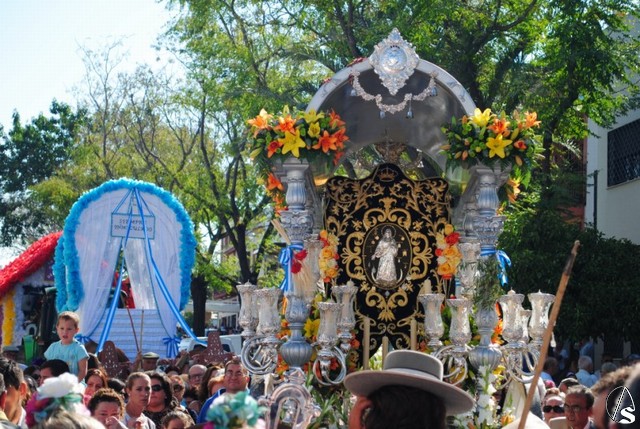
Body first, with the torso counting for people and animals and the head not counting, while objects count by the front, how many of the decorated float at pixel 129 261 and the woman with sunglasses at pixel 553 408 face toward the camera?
2

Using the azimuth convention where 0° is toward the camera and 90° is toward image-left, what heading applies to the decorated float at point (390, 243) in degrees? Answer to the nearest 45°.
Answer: approximately 0°

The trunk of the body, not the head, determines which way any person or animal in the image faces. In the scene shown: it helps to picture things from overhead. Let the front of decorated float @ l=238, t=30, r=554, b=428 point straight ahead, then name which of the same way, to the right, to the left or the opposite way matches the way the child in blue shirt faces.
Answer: the same way

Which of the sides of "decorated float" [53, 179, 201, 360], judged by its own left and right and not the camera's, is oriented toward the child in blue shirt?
front

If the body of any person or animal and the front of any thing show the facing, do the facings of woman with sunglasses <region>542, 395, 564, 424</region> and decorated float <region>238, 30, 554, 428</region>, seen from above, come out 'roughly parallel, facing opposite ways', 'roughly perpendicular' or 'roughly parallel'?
roughly parallel

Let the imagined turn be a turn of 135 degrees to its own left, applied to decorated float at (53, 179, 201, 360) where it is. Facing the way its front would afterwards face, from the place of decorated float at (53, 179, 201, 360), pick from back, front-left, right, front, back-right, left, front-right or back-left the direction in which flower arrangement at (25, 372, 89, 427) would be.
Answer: back-right

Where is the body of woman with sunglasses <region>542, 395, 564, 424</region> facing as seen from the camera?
toward the camera

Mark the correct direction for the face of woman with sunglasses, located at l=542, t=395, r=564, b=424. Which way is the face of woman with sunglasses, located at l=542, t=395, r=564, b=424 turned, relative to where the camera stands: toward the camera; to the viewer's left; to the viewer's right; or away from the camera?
toward the camera

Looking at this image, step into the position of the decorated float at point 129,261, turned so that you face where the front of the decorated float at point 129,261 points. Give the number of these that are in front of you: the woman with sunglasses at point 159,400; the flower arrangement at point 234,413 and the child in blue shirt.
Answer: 3

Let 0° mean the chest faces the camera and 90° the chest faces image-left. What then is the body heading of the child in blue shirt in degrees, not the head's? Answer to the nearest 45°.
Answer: approximately 0°

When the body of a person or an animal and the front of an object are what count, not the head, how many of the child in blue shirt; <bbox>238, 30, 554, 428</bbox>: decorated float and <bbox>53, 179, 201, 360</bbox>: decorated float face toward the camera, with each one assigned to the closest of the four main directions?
3

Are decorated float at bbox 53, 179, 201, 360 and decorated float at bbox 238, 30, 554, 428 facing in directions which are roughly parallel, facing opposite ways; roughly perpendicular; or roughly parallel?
roughly parallel

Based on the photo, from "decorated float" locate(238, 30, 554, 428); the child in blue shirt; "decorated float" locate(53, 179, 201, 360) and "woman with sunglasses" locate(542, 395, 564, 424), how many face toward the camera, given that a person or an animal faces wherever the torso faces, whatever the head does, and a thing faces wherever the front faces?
4

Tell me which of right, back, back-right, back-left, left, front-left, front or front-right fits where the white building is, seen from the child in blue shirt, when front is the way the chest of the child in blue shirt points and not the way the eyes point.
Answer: back-left

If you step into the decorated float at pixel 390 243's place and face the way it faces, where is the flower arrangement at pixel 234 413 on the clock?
The flower arrangement is roughly at 12 o'clock from the decorated float.
